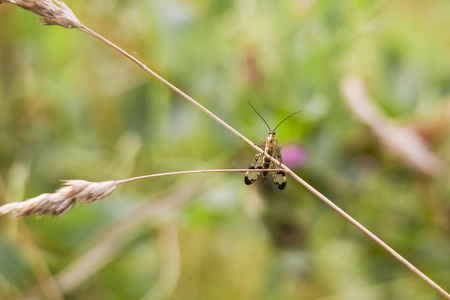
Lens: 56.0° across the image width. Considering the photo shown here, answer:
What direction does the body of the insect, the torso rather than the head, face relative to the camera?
away from the camera
